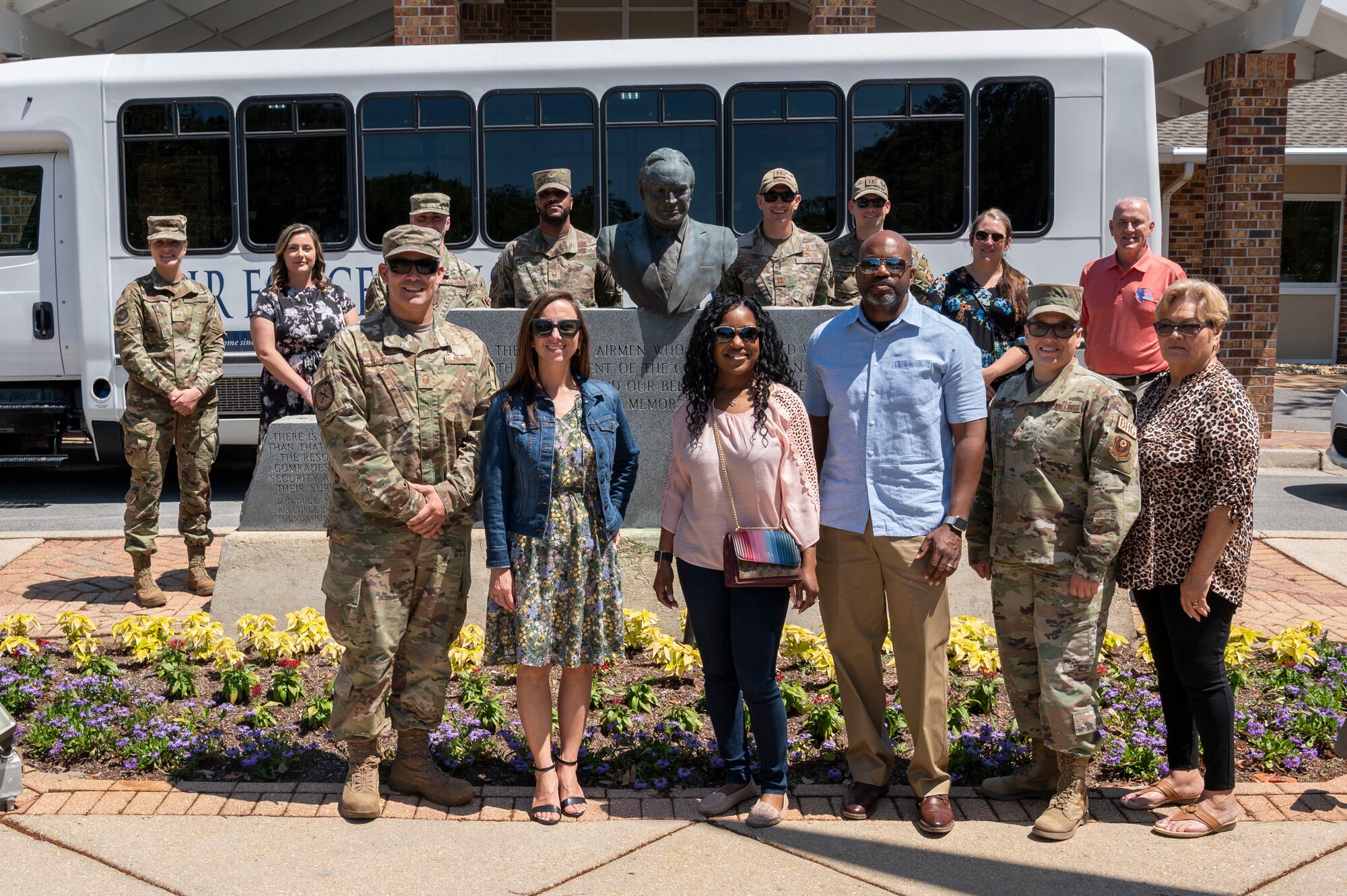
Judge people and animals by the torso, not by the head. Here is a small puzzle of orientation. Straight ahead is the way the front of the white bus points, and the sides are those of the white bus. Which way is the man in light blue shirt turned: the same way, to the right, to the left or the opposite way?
to the left

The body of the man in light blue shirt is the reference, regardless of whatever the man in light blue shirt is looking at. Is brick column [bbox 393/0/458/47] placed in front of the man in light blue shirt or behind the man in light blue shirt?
behind

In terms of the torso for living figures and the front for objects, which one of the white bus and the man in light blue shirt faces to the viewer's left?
the white bus

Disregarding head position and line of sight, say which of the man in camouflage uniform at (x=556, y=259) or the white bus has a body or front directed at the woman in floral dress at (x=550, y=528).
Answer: the man in camouflage uniform

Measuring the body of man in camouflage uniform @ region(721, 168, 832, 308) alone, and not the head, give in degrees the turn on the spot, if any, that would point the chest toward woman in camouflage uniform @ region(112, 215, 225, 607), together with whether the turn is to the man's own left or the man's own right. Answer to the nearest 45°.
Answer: approximately 90° to the man's own right

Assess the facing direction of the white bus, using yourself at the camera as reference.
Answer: facing to the left of the viewer

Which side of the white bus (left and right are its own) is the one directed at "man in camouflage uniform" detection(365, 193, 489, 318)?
left

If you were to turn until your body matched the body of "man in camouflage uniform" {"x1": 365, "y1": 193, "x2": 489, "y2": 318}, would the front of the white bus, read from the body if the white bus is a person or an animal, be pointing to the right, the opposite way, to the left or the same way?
to the right
